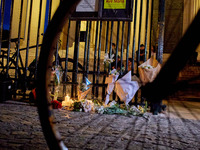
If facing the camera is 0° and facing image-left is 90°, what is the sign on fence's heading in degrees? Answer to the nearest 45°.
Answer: approximately 0°
